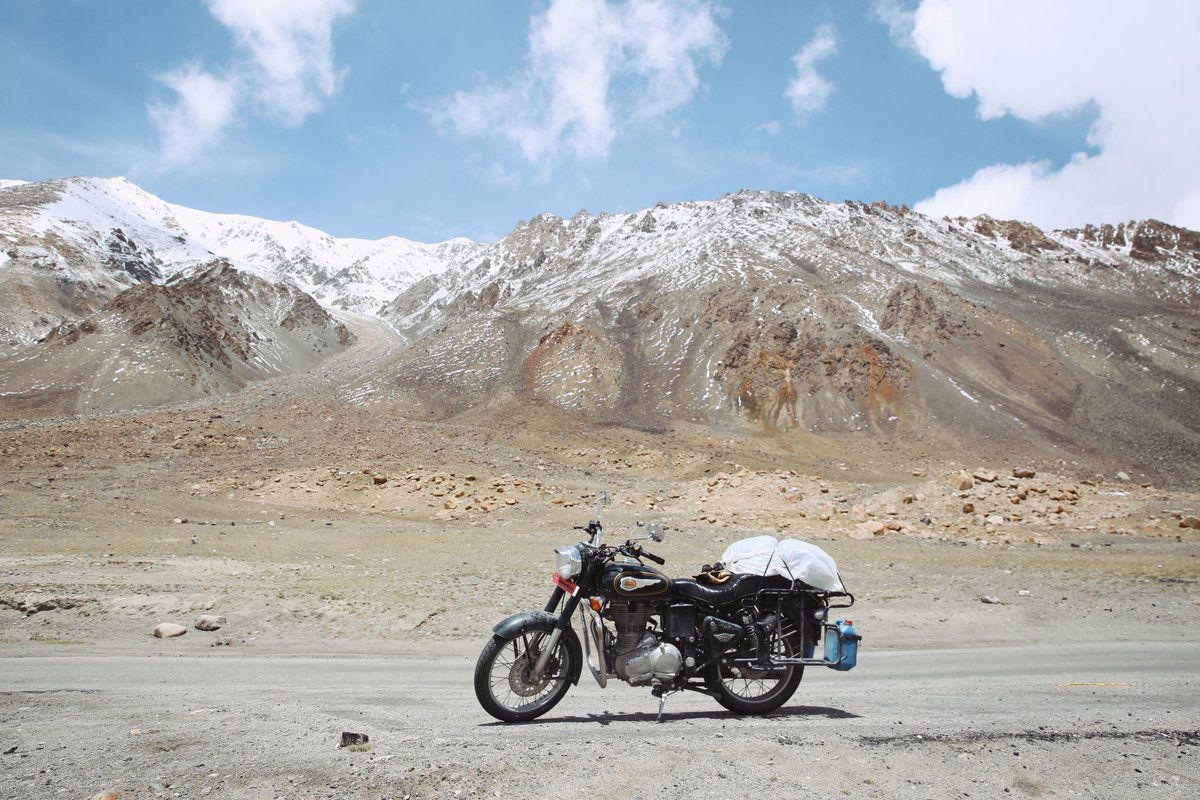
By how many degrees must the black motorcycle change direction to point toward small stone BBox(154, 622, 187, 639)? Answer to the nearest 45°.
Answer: approximately 45° to its right

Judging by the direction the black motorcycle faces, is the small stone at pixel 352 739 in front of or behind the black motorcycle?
in front

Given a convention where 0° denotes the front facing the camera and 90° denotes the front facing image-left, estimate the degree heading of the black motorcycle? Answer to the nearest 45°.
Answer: approximately 90°

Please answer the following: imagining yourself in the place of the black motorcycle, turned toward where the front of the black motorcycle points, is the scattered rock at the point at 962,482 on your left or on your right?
on your right
